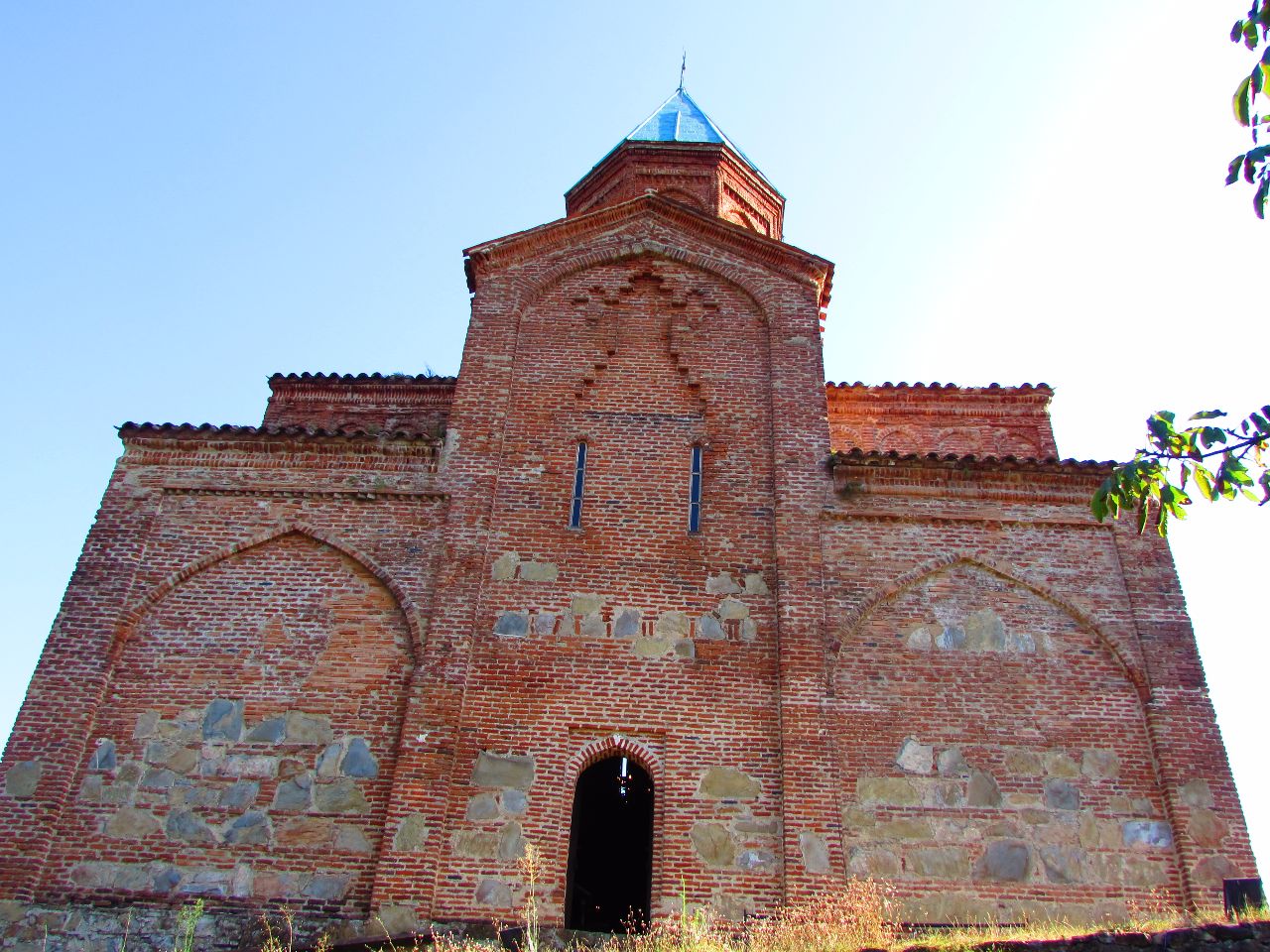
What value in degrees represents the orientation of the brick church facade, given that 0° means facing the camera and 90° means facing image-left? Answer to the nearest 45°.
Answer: approximately 0°
